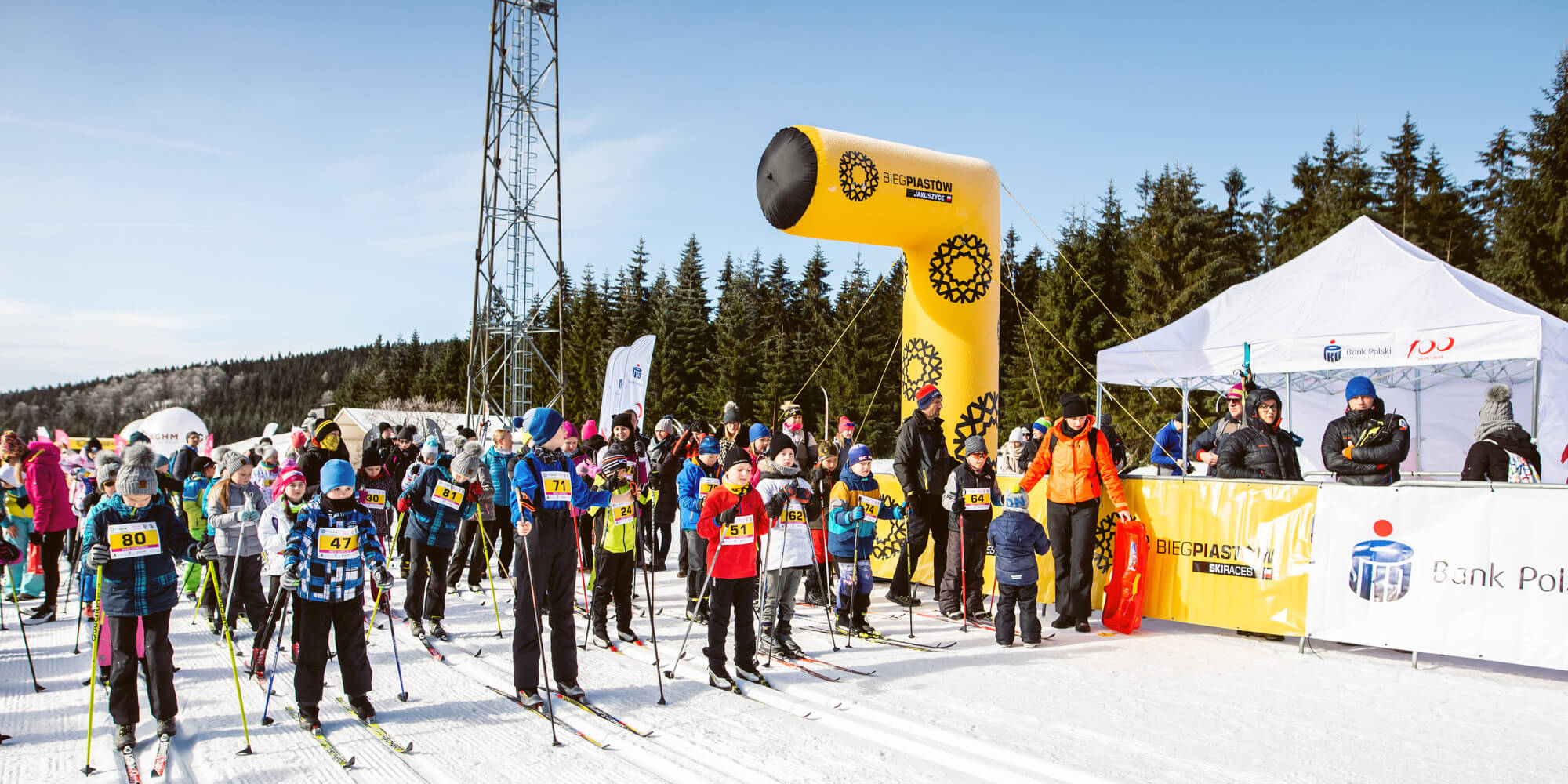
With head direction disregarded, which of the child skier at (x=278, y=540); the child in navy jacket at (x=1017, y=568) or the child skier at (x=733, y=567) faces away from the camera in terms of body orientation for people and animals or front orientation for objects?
the child in navy jacket at (x=1017, y=568)

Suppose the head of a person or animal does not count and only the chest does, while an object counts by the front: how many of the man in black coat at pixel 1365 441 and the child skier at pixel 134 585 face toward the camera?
2

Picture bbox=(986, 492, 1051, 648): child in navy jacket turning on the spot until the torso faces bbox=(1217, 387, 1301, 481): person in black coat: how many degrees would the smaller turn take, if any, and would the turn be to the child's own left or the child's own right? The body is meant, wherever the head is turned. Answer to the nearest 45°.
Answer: approximately 45° to the child's own right

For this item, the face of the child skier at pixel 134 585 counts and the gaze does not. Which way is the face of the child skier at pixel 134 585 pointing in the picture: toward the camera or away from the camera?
toward the camera

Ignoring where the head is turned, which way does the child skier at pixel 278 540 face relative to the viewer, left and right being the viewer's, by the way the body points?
facing the viewer and to the right of the viewer

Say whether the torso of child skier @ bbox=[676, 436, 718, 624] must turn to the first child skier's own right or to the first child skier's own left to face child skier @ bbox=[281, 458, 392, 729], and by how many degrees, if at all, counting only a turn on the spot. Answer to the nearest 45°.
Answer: approximately 90° to the first child skier's own right

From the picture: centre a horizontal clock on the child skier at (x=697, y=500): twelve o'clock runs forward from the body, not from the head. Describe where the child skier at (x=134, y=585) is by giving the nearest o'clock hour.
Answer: the child skier at (x=134, y=585) is roughly at 3 o'clock from the child skier at (x=697, y=500).

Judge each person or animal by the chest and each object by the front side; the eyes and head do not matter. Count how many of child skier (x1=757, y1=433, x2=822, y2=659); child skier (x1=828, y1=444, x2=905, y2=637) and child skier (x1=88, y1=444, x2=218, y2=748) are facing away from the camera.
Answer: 0

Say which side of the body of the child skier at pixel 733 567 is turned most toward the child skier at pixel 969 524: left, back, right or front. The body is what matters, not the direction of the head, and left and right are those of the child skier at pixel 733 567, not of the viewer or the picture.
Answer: left

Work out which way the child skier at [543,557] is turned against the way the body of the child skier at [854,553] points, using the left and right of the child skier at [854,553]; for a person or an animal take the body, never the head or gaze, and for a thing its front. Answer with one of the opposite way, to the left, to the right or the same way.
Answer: the same way

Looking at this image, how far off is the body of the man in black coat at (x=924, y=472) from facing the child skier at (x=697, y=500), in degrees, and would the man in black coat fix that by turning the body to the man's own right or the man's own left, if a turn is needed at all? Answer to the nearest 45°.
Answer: approximately 90° to the man's own right

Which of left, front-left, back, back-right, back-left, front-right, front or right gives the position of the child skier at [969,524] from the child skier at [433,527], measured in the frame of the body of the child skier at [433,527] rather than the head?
front-left

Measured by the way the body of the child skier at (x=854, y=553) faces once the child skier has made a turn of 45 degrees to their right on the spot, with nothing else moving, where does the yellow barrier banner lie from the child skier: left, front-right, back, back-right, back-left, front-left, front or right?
left

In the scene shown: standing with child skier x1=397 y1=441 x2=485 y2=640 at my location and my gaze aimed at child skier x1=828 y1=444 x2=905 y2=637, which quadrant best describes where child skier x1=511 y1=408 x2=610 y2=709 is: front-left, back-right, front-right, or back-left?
front-right

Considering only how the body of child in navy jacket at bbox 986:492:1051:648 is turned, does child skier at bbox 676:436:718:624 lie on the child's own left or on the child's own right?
on the child's own left

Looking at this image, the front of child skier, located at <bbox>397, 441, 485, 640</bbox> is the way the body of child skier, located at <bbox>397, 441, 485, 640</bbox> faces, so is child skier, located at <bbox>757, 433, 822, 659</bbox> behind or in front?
in front

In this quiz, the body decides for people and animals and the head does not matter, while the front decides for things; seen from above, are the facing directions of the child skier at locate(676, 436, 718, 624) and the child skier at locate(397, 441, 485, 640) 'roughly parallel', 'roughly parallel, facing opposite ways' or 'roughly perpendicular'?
roughly parallel

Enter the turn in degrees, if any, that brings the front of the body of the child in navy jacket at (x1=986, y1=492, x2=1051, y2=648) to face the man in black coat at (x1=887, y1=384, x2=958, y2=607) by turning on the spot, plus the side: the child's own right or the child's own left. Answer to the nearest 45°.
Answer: approximately 45° to the child's own left

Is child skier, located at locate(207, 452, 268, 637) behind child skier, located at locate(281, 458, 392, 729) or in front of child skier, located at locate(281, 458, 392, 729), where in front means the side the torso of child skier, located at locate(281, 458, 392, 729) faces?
behind

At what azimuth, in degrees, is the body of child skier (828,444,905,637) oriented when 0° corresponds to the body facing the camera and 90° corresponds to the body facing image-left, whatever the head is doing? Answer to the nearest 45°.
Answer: approximately 315°
